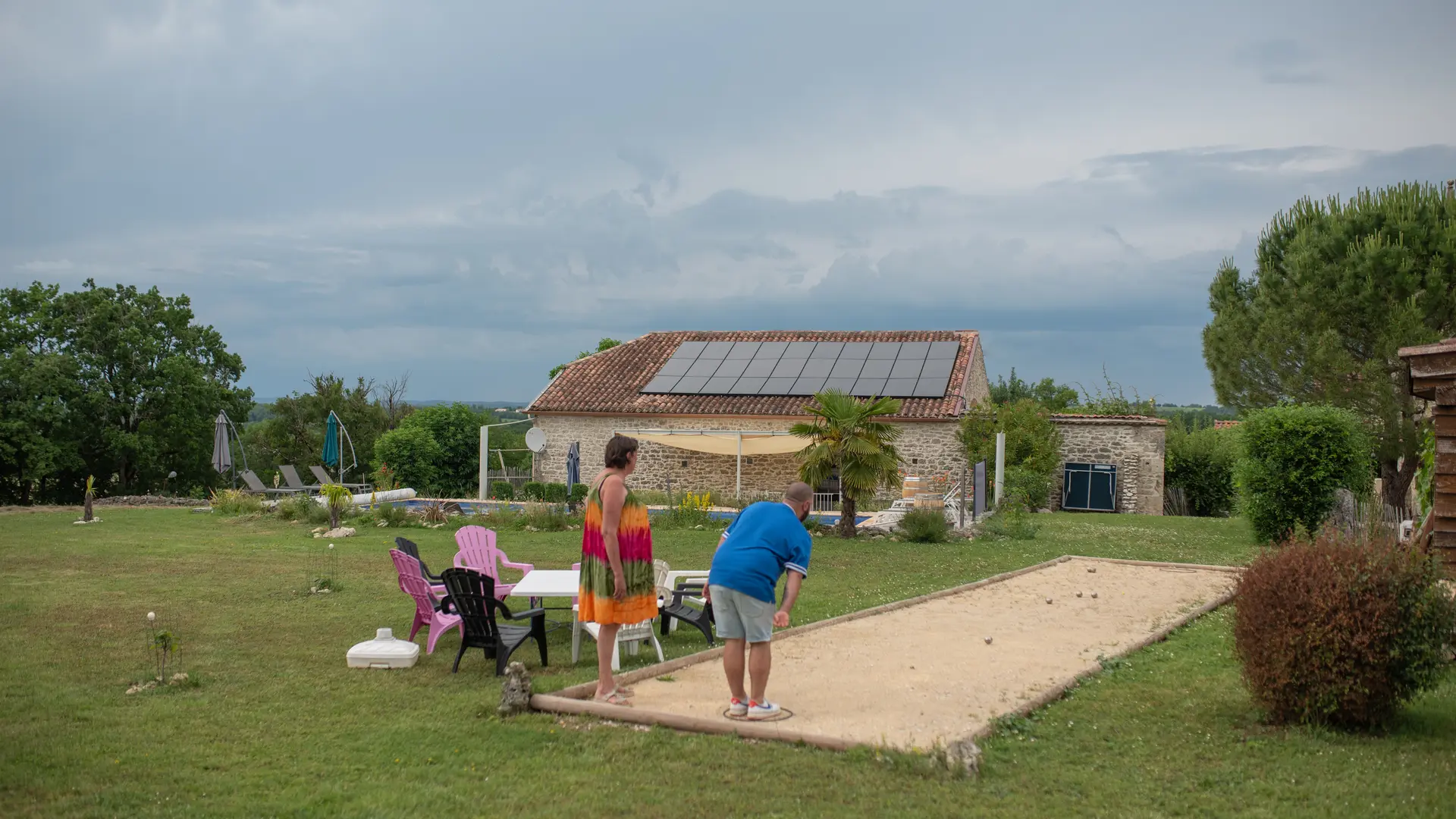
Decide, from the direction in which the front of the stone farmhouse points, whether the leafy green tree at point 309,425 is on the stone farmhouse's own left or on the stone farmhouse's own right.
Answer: on the stone farmhouse's own right

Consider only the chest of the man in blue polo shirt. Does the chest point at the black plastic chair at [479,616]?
no

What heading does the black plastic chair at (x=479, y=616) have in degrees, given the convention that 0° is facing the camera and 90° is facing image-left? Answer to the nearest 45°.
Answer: approximately 225°

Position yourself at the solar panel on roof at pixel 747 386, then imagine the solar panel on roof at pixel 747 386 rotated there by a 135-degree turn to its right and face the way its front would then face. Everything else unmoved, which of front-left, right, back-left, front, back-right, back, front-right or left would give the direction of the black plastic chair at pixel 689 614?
back-left

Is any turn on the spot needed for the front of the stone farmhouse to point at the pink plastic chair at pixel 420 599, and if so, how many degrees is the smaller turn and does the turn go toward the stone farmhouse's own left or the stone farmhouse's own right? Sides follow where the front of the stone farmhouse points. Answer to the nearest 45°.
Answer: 0° — it already faces it

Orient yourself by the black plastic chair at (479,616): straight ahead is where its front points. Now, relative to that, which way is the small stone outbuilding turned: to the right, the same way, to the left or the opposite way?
the opposite way

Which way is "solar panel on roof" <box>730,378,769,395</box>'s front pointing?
toward the camera

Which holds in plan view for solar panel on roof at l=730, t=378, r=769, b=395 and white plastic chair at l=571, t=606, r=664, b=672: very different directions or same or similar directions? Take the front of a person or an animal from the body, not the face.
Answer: very different directions

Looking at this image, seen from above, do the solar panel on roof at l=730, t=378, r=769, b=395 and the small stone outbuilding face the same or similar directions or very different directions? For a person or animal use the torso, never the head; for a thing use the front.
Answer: same or similar directions

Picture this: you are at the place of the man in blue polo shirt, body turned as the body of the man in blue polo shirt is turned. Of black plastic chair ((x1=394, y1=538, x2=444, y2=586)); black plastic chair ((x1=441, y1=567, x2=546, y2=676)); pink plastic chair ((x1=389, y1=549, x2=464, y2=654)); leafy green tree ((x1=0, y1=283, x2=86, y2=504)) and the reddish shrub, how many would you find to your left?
4

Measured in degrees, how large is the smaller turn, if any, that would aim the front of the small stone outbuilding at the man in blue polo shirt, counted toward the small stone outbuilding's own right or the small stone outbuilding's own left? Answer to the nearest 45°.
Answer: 0° — it already faces them

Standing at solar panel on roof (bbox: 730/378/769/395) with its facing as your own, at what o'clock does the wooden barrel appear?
The wooden barrel is roughly at 11 o'clock from the solar panel on roof.

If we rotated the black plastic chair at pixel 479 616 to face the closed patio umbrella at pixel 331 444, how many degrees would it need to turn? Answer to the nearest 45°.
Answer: approximately 45° to its left

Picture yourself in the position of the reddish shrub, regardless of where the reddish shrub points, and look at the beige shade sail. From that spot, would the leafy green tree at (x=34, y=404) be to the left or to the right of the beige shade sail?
left

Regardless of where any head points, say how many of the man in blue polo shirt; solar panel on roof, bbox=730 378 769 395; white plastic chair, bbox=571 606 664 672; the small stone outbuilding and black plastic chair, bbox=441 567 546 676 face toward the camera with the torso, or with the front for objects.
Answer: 2

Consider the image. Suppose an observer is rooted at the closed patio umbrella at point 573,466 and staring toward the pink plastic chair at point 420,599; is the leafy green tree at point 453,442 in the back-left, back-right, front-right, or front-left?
back-right

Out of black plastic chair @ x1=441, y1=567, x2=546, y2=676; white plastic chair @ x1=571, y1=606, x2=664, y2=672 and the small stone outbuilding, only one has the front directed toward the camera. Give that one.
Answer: the small stone outbuilding

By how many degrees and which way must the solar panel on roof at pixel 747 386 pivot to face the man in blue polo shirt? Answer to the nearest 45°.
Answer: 0° — it already faces them

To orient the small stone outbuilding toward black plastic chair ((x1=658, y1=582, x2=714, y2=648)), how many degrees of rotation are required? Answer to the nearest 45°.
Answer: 0° — it already faces it

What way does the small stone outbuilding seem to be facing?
toward the camera

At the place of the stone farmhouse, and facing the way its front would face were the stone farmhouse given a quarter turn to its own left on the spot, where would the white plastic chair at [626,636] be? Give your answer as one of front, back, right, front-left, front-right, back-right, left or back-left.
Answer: right
